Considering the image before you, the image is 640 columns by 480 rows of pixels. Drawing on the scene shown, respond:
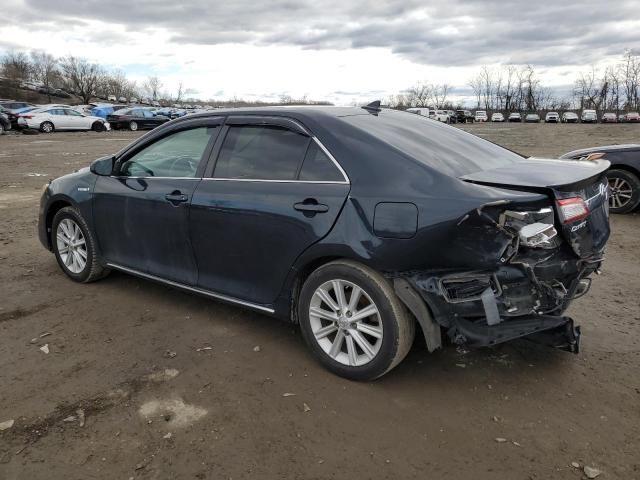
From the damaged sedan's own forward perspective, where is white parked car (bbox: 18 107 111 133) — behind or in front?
in front

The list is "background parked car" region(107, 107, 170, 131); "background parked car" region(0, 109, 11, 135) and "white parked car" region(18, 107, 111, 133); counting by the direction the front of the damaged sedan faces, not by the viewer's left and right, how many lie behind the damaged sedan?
0

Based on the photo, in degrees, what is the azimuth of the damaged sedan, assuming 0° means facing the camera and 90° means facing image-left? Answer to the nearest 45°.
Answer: approximately 135°

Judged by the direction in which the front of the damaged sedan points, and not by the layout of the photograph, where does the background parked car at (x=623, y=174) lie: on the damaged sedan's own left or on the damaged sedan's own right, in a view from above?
on the damaged sedan's own right

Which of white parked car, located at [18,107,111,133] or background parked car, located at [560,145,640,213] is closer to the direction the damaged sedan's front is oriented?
the white parked car

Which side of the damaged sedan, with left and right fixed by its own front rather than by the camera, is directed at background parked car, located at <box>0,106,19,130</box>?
front
